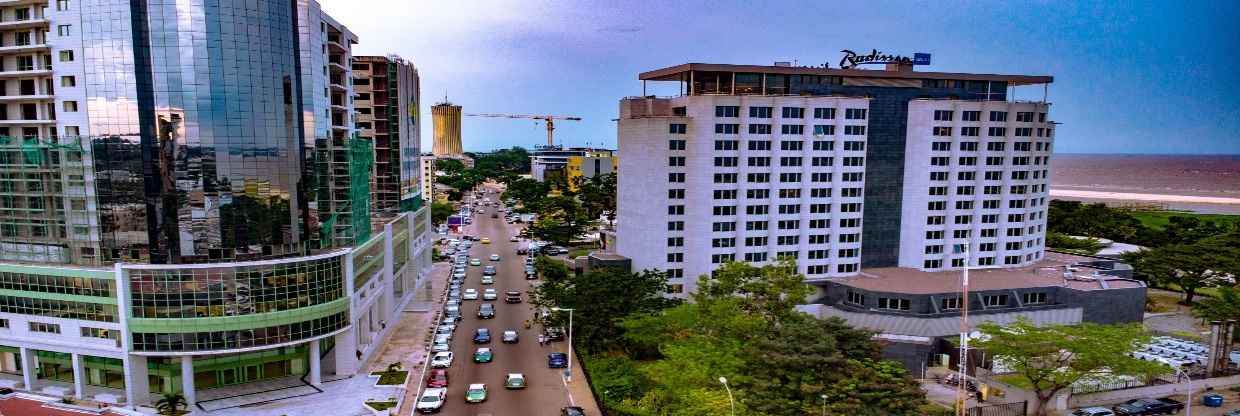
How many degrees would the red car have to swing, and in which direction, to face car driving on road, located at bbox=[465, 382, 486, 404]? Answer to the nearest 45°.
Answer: approximately 90° to its left

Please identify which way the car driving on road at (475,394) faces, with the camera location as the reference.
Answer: facing the viewer

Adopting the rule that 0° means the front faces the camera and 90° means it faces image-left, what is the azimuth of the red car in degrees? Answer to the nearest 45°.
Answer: approximately 45°

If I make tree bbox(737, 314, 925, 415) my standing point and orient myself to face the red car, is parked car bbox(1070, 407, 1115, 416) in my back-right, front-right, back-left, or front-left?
back-right

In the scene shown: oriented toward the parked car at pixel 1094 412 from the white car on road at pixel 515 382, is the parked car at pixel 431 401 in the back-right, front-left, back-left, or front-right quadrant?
back-right

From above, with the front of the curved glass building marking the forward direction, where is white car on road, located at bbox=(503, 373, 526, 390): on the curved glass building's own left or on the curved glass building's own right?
on the curved glass building's own left
